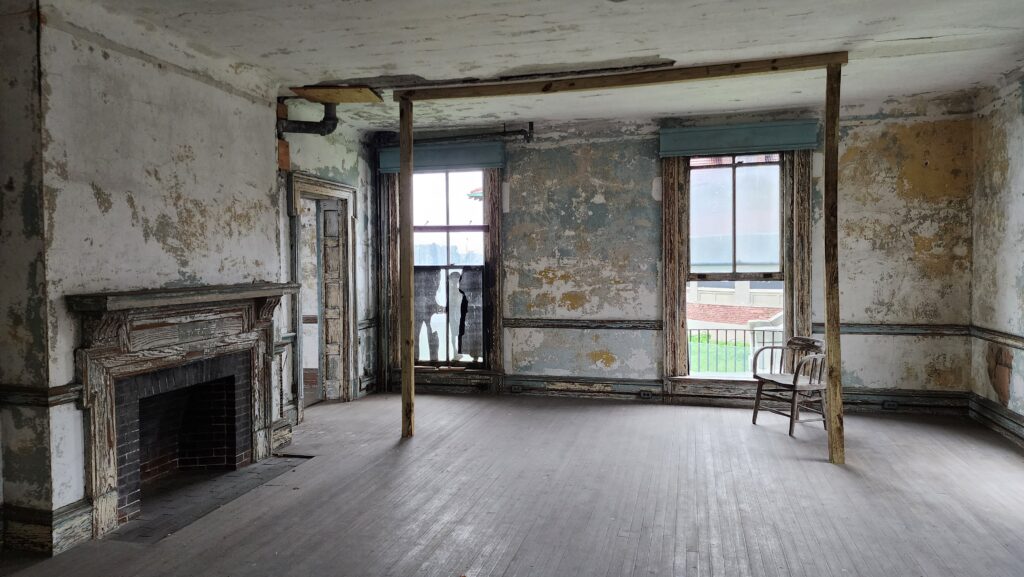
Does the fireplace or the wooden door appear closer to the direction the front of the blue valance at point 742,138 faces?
the fireplace

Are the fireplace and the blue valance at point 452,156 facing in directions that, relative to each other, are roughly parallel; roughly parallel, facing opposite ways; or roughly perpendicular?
roughly perpendicular

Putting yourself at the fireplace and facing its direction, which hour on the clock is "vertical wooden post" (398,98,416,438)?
The vertical wooden post is roughly at 10 o'clock from the fireplace.

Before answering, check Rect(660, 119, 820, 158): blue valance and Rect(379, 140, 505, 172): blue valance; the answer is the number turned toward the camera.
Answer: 2

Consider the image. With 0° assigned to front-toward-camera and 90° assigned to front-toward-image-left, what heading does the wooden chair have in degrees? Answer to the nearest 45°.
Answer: approximately 45°

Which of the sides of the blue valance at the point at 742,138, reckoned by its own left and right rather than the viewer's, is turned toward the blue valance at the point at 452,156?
right

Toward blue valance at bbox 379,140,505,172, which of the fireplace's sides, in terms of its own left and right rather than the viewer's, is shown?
left

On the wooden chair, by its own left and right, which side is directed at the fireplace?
front

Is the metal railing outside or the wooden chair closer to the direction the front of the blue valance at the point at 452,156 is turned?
the wooden chair

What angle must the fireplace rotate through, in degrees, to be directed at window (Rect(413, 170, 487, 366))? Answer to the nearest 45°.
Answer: approximately 90° to its left

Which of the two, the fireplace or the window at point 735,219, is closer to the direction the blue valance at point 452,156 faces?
the fireplace

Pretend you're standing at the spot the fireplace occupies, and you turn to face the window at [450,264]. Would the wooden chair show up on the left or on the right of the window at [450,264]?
right

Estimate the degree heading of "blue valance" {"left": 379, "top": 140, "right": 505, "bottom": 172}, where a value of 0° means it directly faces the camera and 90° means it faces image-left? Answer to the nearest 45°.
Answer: approximately 0°

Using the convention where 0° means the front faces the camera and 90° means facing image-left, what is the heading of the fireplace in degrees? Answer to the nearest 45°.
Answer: approximately 315°

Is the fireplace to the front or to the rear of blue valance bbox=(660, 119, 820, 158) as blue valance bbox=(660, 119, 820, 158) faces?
to the front
